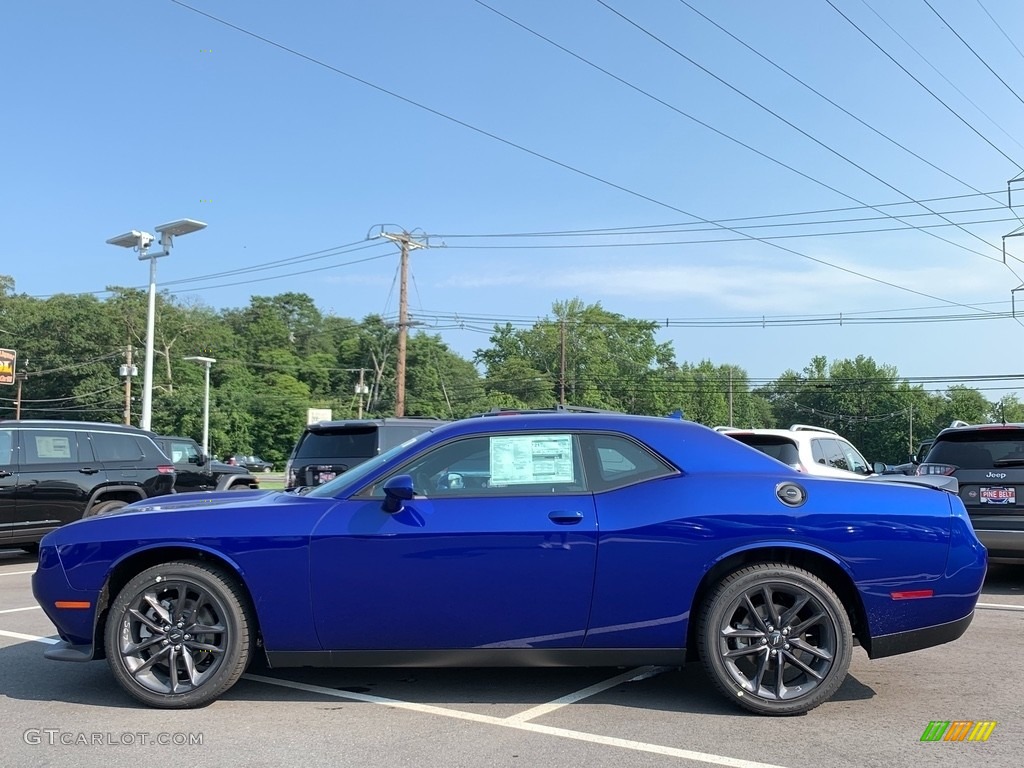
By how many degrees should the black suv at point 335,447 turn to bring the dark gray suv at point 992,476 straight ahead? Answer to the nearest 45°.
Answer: approximately 90° to its right

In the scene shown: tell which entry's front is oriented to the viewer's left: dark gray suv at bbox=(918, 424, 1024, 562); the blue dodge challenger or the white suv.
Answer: the blue dodge challenger

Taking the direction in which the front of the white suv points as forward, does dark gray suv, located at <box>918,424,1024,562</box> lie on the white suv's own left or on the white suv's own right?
on the white suv's own right

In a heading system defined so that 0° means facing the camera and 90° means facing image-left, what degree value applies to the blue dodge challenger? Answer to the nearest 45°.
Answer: approximately 90°

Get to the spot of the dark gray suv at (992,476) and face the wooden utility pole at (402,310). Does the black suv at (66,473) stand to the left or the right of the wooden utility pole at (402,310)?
left

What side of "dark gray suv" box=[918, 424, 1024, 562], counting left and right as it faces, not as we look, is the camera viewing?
back

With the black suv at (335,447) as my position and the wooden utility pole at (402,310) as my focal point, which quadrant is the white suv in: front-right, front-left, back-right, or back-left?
back-right

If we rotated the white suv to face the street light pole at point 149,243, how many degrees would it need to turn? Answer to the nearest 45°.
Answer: approximately 90° to its left

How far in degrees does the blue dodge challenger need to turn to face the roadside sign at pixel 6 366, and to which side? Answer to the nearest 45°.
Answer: approximately 45° to its right

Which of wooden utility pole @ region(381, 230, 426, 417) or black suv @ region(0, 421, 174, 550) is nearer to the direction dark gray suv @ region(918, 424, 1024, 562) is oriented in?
the wooden utility pole

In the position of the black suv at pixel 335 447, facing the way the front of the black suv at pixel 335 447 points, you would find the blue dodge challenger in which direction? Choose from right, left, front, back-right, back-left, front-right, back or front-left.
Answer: back-right

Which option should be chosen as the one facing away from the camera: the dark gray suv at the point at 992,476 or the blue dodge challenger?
the dark gray suv

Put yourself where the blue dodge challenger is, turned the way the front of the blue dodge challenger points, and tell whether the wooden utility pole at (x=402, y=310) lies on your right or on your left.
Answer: on your right

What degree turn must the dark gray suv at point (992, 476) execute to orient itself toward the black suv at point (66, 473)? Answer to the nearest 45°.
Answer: approximately 90° to its left
